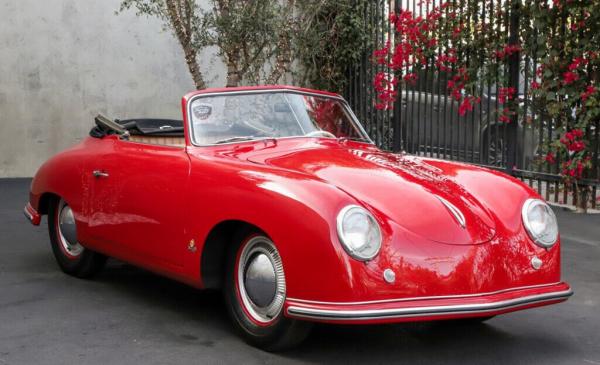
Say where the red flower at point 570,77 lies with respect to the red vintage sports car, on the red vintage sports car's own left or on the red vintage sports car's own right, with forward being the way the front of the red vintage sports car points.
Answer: on the red vintage sports car's own left

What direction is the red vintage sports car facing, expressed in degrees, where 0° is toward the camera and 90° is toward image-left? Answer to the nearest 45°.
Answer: approximately 315°

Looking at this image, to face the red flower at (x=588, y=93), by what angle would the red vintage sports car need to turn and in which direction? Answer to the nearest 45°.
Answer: approximately 90° to its left

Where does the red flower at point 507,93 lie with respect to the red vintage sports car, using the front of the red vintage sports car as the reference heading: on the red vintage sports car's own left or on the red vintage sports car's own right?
on the red vintage sports car's own left
